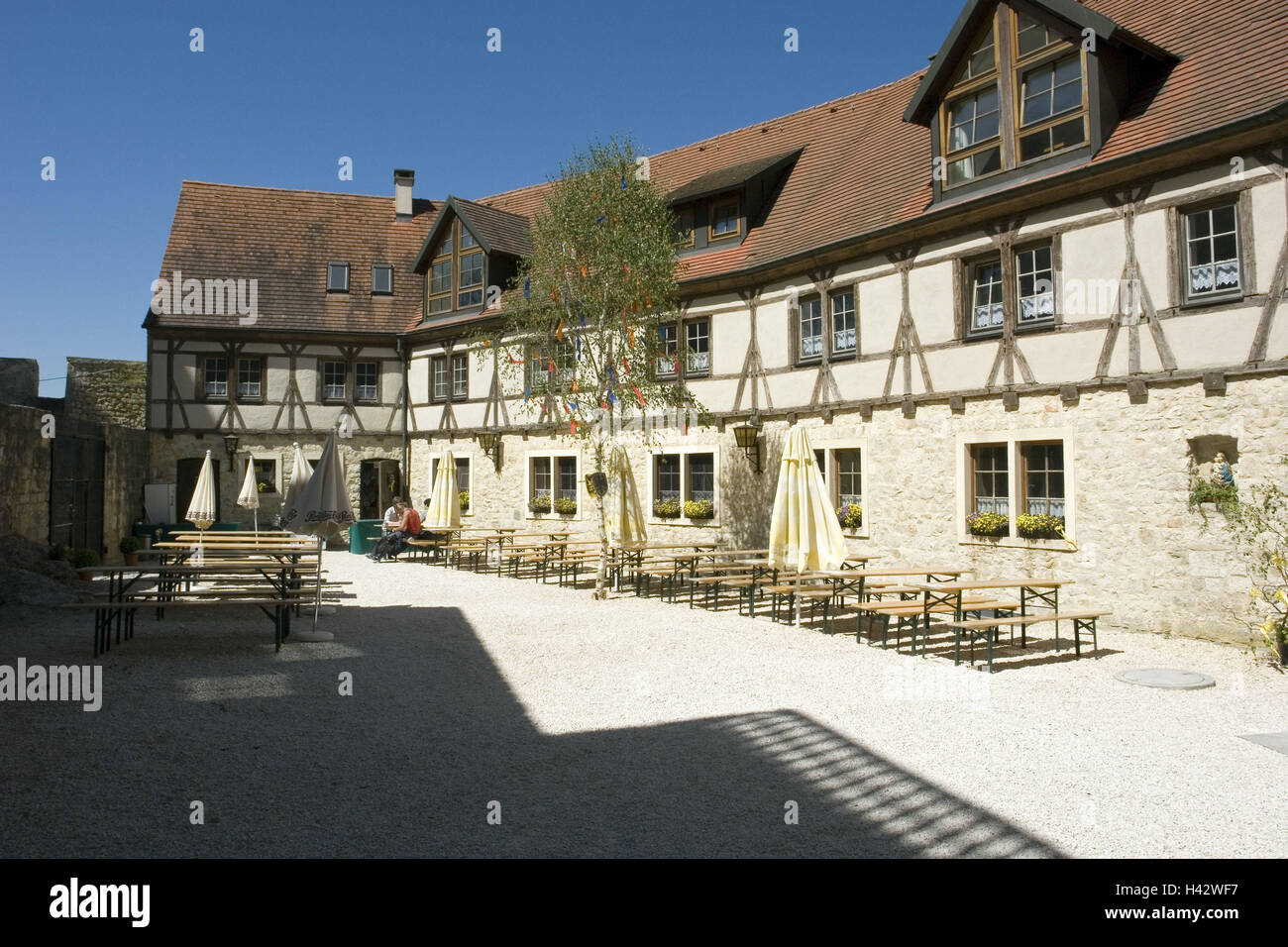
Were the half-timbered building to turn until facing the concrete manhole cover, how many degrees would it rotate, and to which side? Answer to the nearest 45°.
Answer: approximately 45° to its left

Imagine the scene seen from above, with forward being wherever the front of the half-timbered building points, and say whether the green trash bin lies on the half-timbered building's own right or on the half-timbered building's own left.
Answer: on the half-timbered building's own right

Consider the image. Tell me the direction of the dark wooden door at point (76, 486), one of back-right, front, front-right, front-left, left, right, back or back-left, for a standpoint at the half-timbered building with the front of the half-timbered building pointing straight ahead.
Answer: front-right

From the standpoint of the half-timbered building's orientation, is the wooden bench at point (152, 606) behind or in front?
in front

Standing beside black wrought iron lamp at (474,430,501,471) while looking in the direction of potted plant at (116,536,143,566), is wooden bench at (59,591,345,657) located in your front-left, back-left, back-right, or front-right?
front-left

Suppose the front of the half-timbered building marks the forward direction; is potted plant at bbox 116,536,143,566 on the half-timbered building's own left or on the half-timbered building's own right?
on the half-timbered building's own right

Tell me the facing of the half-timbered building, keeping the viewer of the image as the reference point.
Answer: facing the viewer and to the left of the viewer

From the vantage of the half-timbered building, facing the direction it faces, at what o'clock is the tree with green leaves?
The tree with green leaves is roughly at 2 o'clock from the half-timbered building.

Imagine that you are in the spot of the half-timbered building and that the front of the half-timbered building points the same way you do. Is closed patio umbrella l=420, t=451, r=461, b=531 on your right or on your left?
on your right

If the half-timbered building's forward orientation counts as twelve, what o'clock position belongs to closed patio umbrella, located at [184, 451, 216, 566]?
The closed patio umbrella is roughly at 2 o'clock from the half-timbered building.

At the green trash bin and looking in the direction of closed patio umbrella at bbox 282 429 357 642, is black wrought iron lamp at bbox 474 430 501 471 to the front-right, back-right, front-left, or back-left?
front-left
